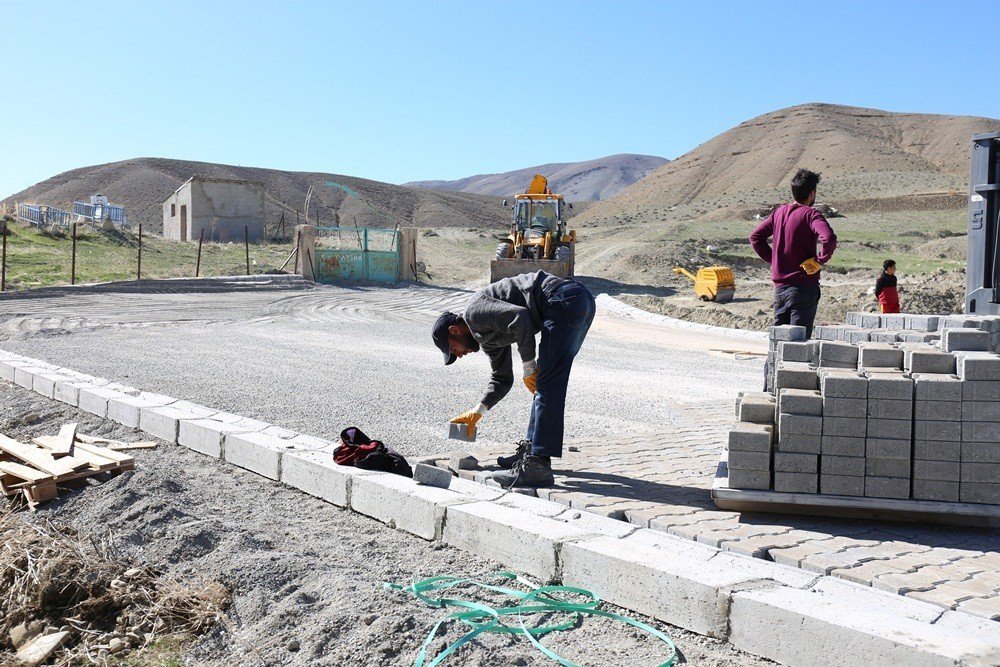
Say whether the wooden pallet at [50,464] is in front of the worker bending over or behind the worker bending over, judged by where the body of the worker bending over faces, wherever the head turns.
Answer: in front

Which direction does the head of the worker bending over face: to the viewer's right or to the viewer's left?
to the viewer's left

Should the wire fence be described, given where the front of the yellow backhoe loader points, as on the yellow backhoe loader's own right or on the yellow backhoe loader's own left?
on the yellow backhoe loader's own right

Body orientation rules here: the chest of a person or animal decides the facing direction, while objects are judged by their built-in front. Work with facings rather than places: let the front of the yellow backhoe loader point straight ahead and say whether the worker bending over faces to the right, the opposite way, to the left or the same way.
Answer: to the right

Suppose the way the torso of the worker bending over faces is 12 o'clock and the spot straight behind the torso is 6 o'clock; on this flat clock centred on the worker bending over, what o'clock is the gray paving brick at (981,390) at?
The gray paving brick is roughly at 7 o'clock from the worker bending over.

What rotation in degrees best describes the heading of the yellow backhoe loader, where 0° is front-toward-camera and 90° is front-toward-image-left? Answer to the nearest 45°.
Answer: approximately 0°

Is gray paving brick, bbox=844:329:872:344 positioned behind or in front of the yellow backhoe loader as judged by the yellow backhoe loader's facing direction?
in front

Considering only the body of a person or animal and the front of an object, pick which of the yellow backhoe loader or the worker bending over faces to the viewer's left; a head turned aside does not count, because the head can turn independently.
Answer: the worker bending over

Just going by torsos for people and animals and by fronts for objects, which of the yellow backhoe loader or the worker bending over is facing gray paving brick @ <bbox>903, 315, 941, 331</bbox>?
the yellow backhoe loader

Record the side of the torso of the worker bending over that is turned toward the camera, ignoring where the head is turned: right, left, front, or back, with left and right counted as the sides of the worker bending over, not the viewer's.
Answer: left

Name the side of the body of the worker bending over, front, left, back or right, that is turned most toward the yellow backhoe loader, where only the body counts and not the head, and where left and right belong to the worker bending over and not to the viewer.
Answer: right
